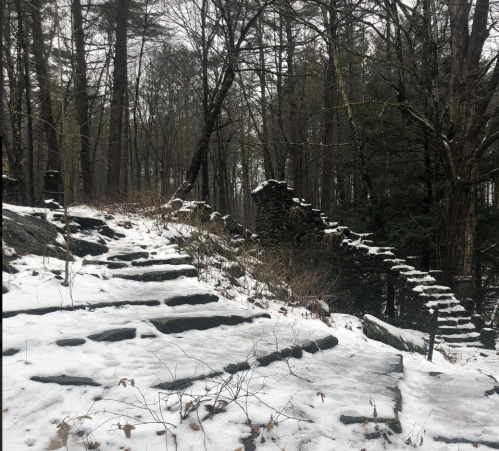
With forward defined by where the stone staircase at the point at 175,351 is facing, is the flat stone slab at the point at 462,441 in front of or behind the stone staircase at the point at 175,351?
in front

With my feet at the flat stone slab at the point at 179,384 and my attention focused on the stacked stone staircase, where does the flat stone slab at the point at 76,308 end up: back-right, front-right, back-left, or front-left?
front-left

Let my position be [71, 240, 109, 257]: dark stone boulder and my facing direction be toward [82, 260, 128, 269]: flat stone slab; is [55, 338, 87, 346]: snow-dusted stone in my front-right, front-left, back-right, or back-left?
front-right

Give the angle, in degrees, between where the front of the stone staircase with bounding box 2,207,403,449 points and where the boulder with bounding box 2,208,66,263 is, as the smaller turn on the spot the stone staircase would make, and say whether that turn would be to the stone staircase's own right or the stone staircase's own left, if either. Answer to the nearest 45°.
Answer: approximately 180°

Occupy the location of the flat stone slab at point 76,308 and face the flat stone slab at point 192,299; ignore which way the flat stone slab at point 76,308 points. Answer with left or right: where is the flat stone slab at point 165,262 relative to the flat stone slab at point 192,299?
left

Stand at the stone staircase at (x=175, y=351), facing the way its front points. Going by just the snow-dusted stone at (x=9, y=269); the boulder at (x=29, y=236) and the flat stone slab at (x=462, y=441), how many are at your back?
2

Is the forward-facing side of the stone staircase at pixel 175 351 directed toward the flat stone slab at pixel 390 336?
no

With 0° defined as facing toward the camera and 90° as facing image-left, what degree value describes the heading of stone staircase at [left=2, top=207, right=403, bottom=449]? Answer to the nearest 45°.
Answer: approximately 315°

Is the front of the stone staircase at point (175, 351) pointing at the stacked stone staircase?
no
